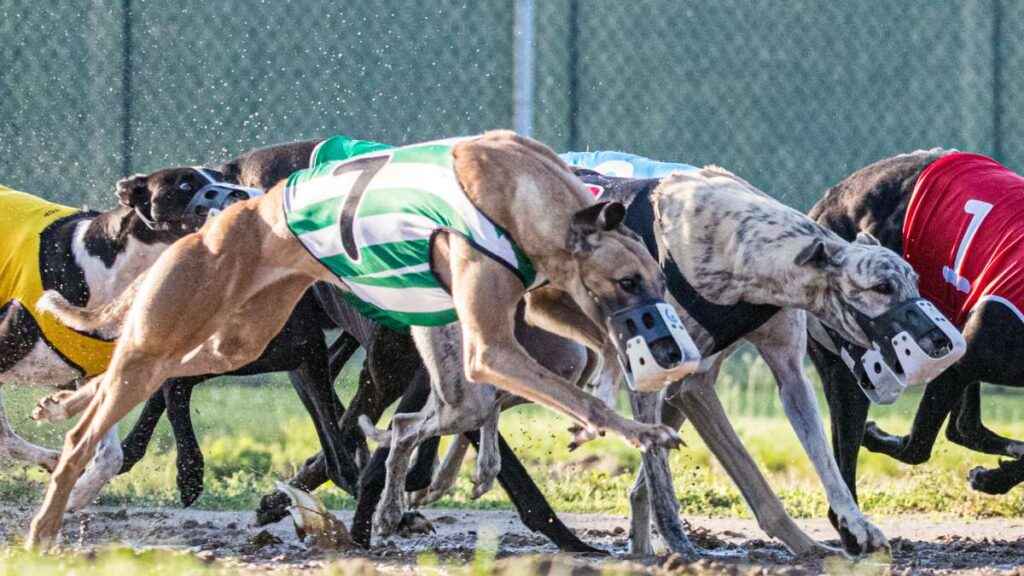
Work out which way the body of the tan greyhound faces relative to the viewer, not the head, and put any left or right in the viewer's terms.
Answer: facing to the right of the viewer

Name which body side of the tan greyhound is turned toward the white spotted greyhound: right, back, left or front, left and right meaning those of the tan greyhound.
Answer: front

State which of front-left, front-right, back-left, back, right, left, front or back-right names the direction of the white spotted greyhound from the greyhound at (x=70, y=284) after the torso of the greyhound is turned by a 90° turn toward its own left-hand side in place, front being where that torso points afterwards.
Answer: back-right

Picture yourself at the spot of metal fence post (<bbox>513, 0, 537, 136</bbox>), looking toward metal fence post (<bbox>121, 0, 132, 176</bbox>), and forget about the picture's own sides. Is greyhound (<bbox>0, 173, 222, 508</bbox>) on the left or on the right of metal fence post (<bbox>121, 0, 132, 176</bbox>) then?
left

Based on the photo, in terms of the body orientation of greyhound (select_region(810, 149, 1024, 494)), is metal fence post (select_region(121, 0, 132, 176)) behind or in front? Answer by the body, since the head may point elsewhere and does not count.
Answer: behind

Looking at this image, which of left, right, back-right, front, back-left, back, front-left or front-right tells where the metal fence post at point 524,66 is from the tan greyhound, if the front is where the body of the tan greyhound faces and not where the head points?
left

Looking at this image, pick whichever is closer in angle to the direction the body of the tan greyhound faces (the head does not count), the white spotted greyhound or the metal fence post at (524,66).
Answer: the white spotted greyhound

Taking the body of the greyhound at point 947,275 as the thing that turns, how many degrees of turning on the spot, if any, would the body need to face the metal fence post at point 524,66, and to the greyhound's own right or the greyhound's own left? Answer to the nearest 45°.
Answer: approximately 135° to the greyhound's own left

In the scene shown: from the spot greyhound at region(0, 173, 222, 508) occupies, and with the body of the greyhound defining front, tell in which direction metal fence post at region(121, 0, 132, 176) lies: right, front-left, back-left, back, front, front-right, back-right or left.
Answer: left

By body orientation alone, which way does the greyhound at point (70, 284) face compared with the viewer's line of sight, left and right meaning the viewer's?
facing to the right of the viewer

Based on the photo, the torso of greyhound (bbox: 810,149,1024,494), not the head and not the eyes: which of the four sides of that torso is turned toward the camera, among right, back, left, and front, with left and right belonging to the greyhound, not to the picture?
right

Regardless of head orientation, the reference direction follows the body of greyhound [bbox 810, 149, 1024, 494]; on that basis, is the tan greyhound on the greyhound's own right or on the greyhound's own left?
on the greyhound's own right
